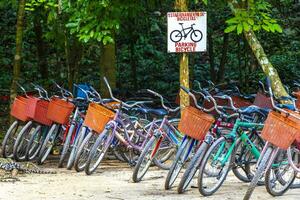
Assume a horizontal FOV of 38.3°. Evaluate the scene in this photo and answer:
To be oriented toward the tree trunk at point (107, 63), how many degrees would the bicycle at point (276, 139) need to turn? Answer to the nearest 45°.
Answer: approximately 90° to its right

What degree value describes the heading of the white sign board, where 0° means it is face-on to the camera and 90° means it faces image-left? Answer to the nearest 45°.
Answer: approximately 0°

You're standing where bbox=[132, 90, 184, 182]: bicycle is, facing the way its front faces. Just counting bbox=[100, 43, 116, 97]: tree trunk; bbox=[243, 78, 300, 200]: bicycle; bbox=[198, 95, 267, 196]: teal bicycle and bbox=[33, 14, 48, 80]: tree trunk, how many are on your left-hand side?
2

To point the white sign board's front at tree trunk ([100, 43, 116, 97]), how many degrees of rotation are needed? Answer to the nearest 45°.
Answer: approximately 135° to its right

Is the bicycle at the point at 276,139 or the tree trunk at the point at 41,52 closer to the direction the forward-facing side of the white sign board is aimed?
the bicycle

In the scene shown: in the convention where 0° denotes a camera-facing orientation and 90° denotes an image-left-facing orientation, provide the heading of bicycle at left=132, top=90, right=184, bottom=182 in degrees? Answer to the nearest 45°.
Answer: approximately 45°

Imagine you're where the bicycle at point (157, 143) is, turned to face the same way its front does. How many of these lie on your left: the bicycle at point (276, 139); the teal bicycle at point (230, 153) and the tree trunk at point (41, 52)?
2

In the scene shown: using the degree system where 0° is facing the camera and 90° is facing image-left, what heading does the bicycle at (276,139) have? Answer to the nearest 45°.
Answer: approximately 45°
